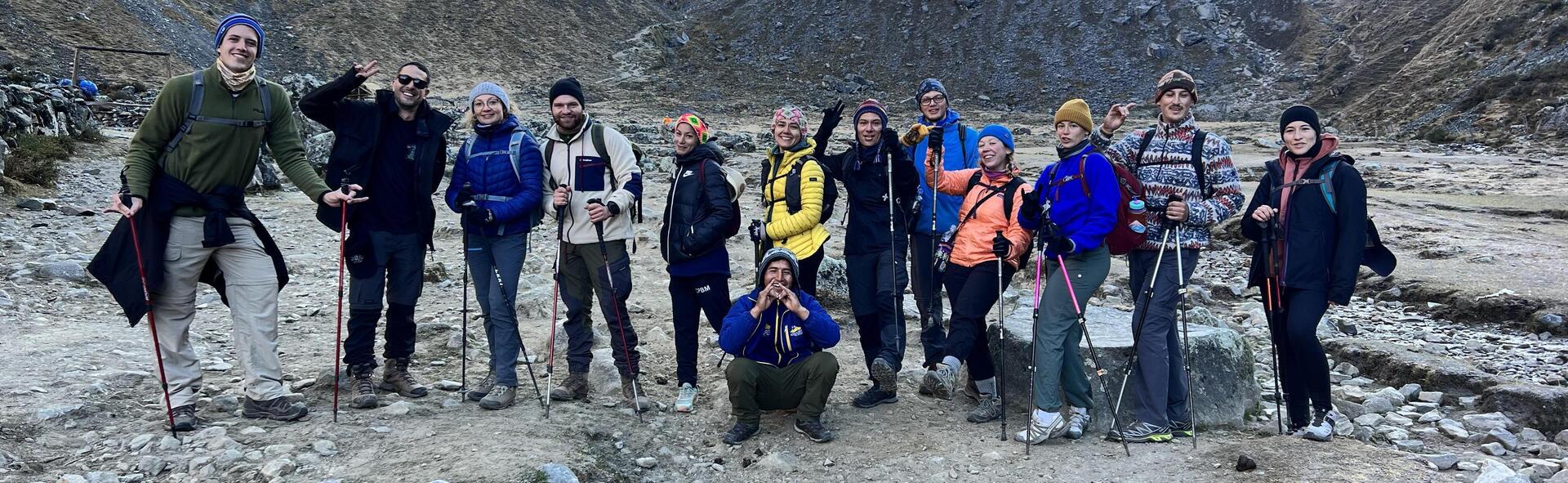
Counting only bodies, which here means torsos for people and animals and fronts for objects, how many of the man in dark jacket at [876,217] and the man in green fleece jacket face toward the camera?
2

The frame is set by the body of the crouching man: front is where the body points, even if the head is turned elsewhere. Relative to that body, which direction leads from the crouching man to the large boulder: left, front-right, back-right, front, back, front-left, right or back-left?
left

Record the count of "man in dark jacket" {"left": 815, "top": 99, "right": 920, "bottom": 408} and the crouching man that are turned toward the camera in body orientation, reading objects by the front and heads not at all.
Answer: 2

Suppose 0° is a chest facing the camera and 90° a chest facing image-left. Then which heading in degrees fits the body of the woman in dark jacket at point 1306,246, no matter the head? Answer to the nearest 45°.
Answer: approximately 45°

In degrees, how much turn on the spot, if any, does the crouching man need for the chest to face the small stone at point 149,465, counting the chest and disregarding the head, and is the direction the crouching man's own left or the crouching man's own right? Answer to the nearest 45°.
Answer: approximately 90° to the crouching man's own right

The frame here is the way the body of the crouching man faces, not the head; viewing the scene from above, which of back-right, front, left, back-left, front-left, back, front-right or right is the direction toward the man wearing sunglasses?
right

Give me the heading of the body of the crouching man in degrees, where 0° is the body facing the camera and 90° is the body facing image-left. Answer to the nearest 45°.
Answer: approximately 0°
